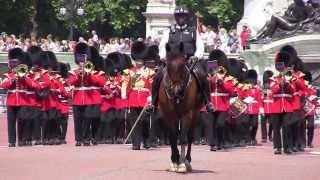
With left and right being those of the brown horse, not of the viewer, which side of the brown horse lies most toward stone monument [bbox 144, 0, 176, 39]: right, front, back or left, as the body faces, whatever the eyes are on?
back

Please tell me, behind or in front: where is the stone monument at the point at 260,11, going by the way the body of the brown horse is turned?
behind

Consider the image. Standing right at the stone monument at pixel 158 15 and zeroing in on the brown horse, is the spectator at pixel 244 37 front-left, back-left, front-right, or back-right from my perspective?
front-left

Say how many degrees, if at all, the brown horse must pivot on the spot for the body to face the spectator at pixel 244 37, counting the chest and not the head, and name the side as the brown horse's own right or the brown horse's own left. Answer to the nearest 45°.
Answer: approximately 180°

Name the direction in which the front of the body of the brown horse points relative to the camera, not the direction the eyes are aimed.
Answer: toward the camera
